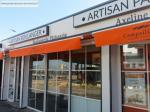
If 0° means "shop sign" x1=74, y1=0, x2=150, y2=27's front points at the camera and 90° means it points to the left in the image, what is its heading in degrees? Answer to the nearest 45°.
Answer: approximately 45°

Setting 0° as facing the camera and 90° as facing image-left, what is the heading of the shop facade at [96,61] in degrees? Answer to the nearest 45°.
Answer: approximately 45°
